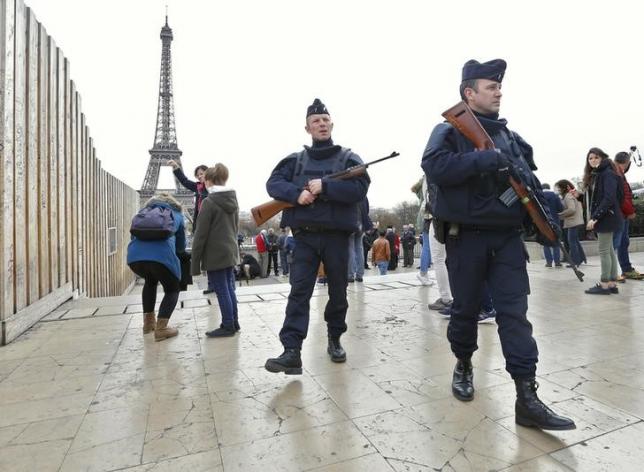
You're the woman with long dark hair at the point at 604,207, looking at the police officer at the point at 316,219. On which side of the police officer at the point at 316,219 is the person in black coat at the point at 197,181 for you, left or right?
right

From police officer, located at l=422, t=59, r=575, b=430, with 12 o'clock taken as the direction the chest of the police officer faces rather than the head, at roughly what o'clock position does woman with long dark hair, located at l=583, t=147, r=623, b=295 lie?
The woman with long dark hair is roughly at 8 o'clock from the police officer.

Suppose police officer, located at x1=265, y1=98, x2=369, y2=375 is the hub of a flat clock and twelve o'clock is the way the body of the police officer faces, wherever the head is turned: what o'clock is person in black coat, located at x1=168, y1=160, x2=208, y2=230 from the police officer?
The person in black coat is roughly at 5 o'clock from the police officer.

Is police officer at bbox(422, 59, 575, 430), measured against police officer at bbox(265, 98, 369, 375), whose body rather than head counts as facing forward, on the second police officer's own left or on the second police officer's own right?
on the second police officer's own left

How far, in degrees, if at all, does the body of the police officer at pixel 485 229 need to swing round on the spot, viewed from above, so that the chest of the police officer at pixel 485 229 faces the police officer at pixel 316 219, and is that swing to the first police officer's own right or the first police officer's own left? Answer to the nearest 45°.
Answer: approximately 135° to the first police officer's own right

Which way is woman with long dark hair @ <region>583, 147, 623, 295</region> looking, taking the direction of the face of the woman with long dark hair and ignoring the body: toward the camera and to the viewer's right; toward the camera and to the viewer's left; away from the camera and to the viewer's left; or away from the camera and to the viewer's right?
toward the camera and to the viewer's left

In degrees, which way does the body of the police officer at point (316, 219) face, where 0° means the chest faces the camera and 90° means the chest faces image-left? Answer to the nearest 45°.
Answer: approximately 0°
